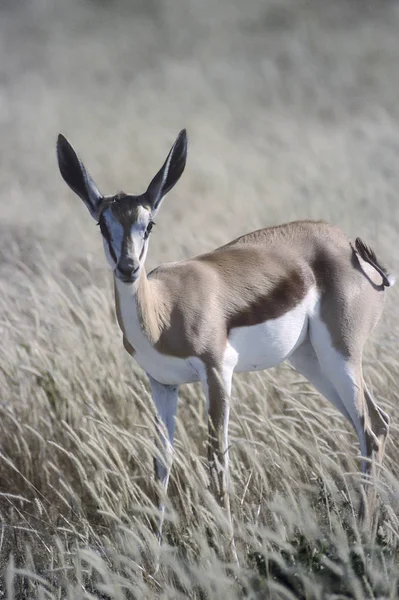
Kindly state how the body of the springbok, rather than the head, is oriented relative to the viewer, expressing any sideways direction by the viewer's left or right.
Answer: facing the viewer and to the left of the viewer
